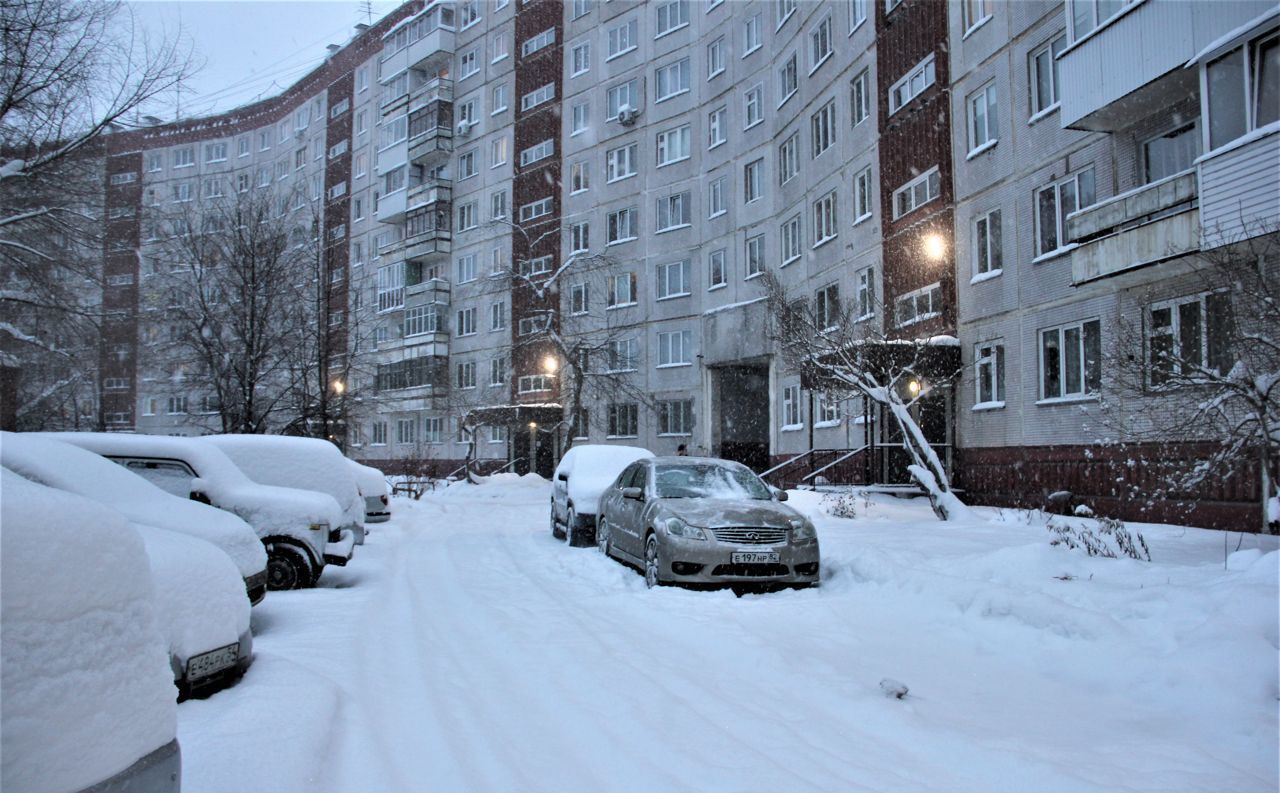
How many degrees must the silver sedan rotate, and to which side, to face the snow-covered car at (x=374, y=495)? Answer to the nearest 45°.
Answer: approximately 180°

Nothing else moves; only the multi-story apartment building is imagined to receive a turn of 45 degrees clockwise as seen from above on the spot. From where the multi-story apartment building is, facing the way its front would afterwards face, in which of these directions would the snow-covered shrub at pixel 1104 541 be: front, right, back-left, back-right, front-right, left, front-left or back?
left

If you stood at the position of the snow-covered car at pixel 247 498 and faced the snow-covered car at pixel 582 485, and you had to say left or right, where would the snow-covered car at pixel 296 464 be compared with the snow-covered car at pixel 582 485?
left

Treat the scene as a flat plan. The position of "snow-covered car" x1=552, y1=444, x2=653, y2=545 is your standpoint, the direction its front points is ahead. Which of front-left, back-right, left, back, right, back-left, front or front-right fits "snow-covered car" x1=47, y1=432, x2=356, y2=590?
right

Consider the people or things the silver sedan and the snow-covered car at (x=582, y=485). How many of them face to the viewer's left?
0

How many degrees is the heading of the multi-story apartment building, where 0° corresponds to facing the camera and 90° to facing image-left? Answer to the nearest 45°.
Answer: approximately 45°

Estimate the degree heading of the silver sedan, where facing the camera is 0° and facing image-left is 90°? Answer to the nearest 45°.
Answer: approximately 315°

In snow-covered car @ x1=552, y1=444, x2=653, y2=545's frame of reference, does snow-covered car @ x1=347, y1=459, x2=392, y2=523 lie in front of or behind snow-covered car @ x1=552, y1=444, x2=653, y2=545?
behind

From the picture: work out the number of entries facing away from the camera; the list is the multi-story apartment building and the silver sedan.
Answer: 0

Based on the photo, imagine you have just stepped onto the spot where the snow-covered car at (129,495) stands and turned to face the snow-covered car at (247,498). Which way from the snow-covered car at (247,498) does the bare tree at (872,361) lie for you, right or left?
right

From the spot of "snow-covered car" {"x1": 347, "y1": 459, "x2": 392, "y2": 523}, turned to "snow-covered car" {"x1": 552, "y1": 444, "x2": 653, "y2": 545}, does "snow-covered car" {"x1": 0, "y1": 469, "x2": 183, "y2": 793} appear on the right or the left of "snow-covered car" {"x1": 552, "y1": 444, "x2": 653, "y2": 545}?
right

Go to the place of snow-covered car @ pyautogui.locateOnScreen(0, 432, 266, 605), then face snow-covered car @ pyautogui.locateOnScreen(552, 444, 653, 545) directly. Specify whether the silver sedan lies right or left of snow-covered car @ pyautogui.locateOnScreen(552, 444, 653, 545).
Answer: right

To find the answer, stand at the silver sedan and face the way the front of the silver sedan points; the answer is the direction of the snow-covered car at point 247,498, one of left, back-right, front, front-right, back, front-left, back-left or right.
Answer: back-right

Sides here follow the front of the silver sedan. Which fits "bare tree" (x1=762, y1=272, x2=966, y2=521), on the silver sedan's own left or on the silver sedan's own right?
on the silver sedan's own left
